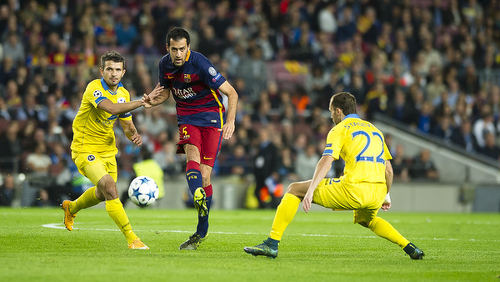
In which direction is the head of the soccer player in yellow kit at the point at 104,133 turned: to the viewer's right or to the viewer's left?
to the viewer's right

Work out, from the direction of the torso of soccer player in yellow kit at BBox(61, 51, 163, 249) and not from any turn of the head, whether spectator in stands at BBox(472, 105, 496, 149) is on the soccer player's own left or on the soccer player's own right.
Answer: on the soccer player's own left

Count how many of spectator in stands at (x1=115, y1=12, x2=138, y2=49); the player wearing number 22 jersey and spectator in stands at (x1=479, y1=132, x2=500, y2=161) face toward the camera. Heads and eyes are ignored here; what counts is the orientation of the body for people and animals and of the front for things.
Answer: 2

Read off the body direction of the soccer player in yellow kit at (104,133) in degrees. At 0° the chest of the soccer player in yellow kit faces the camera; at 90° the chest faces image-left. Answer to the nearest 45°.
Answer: approximately 315°

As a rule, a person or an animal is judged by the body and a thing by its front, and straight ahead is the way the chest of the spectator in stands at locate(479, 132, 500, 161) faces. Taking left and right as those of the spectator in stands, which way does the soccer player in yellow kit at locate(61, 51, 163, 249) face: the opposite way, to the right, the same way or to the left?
to the left

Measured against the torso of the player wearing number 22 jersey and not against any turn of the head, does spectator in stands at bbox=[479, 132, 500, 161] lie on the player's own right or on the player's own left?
on the player's own right

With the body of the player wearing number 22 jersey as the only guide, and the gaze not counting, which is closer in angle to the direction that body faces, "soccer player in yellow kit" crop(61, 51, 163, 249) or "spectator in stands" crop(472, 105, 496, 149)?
the soccer player in yellow kit

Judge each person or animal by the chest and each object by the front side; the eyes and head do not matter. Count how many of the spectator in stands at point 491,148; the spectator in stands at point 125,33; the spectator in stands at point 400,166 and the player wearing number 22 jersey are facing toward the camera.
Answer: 3

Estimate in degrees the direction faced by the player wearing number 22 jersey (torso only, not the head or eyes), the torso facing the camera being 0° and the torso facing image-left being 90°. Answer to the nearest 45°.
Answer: approximately 135°

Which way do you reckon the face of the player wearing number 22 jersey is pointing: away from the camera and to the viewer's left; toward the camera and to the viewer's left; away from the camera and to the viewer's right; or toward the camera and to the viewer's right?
away from the camera and to the viewer's left

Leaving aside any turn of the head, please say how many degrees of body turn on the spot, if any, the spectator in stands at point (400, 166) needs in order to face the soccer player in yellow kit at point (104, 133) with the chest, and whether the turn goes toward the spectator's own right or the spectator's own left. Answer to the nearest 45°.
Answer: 0° — they already face them

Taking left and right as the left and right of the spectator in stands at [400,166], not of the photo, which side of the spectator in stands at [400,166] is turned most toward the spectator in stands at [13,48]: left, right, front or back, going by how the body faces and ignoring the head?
right

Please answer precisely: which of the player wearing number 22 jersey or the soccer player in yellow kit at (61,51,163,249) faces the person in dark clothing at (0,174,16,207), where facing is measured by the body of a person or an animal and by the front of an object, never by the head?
the player wearing number 22 jersey
